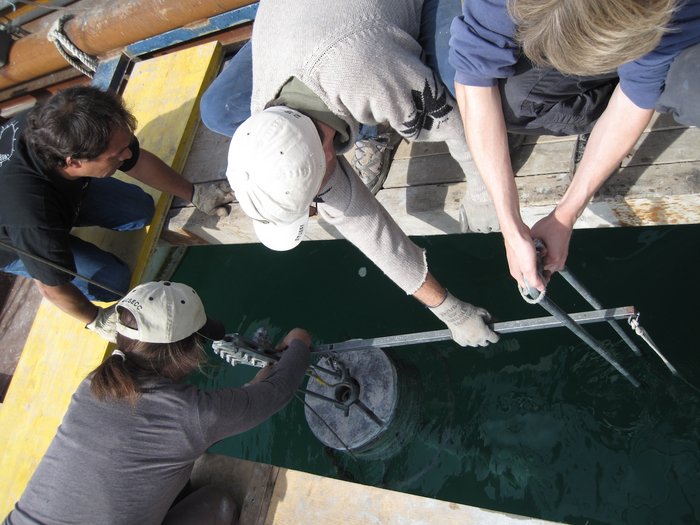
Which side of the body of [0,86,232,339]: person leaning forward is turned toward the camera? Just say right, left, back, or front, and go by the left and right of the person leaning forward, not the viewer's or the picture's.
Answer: right

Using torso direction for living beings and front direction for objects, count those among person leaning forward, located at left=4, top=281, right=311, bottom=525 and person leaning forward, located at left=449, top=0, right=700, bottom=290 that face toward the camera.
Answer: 1

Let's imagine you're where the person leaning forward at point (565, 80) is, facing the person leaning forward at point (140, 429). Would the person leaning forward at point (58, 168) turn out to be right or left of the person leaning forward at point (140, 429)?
right

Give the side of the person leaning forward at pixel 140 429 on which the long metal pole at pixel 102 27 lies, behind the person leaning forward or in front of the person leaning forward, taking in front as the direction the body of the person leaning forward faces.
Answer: in front

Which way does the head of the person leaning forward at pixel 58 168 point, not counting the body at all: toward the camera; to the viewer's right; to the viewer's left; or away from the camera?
to the viewer's right

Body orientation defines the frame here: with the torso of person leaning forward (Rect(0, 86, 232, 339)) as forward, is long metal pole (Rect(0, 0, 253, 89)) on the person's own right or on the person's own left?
on the person's own left

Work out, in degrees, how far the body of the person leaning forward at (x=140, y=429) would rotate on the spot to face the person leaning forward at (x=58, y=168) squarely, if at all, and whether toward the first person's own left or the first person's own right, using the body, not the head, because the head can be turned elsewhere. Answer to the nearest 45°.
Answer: approximately 45° to the first person's own left

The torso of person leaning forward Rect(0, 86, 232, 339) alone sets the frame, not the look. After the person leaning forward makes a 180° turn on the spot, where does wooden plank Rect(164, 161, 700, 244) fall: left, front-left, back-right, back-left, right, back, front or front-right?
back-left

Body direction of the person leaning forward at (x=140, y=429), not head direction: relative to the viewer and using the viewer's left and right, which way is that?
facing away from the viewer and to the right of the viewer

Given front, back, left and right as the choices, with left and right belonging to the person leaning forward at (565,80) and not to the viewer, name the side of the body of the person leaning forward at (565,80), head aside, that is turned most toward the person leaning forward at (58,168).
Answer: right

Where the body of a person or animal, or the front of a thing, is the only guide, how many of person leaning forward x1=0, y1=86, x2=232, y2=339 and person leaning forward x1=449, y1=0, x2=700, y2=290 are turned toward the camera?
1
